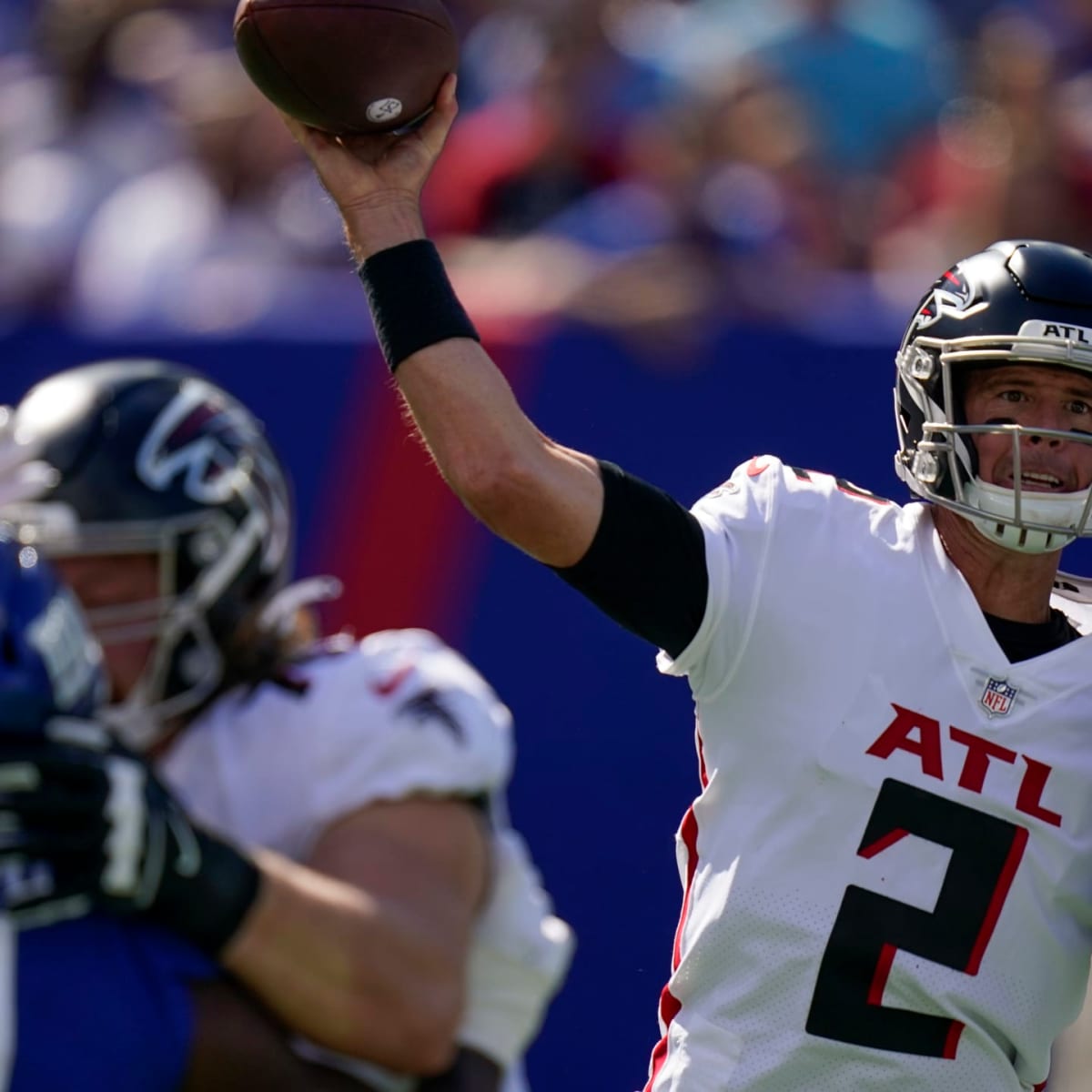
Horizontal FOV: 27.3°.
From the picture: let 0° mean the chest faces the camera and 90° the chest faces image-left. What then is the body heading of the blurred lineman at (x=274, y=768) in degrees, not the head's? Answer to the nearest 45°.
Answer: approximately 90°

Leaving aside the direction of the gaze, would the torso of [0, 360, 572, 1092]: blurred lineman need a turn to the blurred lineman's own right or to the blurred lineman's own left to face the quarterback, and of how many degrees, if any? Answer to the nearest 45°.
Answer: approximately 180°

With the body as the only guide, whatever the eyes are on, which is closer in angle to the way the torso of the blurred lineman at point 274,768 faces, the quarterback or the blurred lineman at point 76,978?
the blurred lineman
